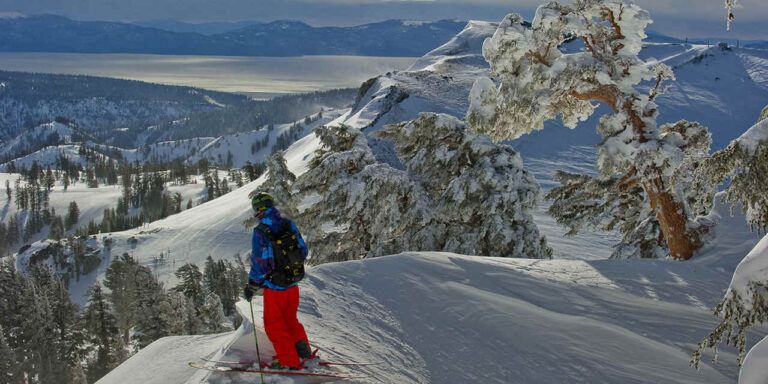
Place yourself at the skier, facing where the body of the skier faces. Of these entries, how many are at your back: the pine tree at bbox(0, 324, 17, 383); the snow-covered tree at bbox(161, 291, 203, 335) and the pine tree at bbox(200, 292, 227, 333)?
0

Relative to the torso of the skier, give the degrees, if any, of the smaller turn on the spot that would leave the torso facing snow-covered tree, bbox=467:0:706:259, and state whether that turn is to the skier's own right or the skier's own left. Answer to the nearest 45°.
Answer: approximately 90° to the skier's own right

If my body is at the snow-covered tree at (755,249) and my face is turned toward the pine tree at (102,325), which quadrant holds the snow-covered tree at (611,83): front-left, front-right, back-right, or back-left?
front-right

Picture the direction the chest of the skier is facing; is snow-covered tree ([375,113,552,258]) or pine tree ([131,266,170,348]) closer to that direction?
the pine tree

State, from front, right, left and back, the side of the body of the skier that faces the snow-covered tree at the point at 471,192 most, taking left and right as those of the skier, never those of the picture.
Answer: right

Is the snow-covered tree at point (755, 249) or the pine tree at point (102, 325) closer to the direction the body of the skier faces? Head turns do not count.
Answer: the pine tree

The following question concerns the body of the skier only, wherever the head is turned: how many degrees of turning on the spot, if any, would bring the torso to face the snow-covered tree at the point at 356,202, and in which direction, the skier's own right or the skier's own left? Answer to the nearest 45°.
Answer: approximately 45° to the skier's own right

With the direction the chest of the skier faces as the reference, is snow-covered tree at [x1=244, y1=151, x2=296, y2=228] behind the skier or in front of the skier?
in front

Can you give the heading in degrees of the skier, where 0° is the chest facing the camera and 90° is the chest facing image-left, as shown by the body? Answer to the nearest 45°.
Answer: approximately 135°

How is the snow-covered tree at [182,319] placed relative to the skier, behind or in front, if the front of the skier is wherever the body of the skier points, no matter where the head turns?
in front

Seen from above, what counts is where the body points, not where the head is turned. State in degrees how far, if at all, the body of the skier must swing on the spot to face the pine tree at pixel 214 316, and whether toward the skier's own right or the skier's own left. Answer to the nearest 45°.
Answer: approximately 45° to the skier's own right
